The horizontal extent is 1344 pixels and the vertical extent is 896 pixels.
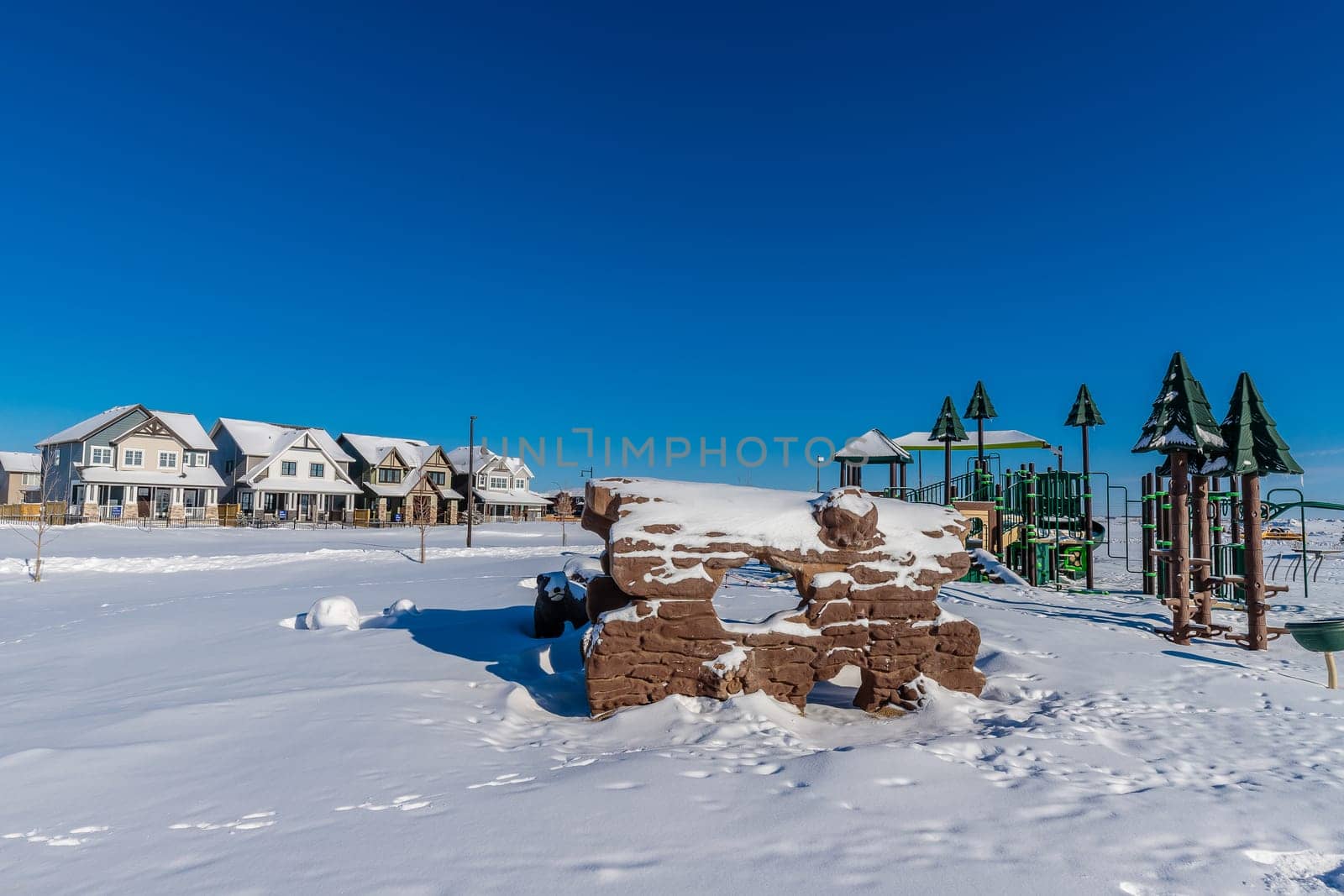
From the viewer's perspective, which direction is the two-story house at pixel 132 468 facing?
toward the camera

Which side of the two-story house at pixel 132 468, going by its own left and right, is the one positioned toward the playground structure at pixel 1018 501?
front

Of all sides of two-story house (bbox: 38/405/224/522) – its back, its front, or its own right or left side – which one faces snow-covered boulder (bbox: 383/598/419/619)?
front

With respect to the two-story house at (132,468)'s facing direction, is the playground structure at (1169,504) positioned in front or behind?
in front

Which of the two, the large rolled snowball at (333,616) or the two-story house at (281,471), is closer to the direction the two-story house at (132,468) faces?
the large rolled snowball

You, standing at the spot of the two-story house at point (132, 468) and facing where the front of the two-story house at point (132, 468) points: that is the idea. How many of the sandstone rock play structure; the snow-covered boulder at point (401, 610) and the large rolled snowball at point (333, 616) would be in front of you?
3
